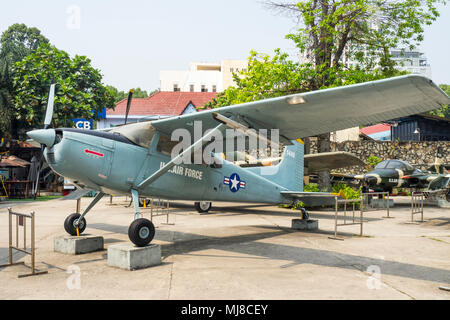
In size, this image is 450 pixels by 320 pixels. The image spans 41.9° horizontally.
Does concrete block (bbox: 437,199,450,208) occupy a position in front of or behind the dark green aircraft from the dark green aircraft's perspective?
behind

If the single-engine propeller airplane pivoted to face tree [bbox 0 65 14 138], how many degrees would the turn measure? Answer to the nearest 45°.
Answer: approximately 90° to its right

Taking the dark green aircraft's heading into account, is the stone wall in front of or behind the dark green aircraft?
behind

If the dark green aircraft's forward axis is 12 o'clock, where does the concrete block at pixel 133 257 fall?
The concrete block is roughly at 11 o'clock from the dark green aircraft.

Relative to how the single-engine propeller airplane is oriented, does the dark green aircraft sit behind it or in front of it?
behind

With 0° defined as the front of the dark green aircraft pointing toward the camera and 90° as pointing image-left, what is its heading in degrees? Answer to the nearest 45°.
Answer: approximately 45°

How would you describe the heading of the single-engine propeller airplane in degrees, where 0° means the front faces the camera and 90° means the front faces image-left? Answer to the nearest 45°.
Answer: approximately 45°

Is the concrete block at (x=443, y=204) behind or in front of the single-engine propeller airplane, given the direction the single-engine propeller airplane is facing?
behind

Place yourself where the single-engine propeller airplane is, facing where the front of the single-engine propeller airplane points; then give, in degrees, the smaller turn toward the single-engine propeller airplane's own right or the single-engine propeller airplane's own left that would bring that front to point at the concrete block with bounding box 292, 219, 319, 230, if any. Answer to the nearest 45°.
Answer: approximately 180°

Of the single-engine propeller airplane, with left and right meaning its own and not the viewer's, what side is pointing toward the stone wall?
back
